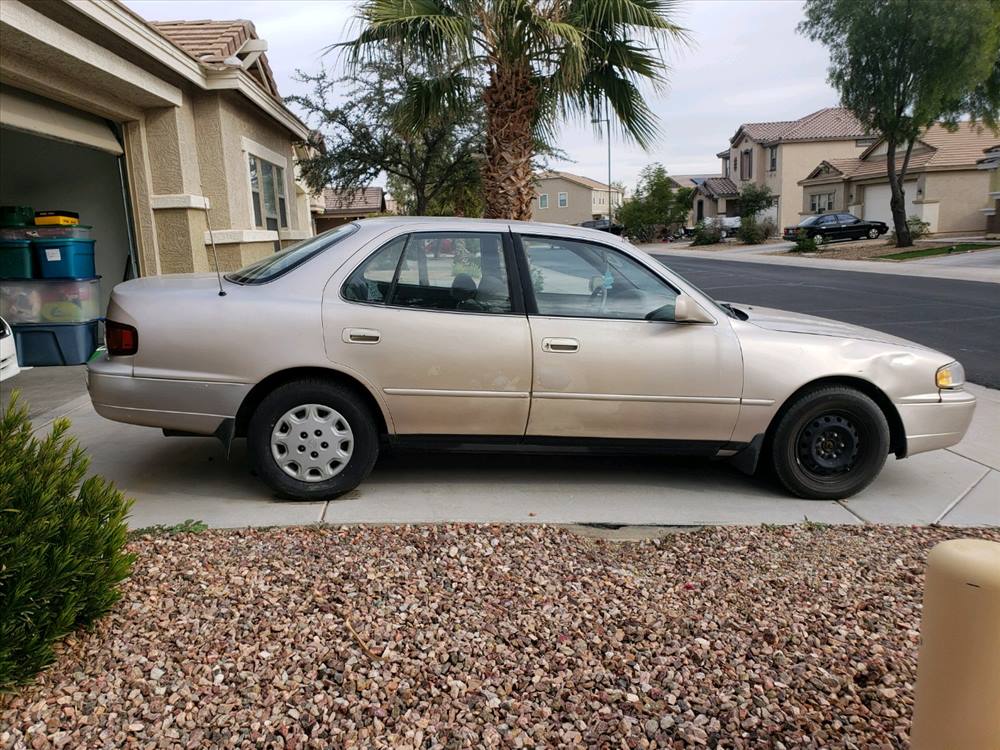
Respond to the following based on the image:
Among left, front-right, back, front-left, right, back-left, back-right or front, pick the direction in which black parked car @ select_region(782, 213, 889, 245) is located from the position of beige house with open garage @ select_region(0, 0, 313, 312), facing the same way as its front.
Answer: left

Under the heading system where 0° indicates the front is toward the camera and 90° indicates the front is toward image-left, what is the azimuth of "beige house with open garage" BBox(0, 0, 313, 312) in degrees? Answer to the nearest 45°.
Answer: approximately 315°

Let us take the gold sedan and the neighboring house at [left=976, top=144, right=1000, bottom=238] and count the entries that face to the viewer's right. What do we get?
1

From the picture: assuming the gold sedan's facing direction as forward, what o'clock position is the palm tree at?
The palm tree is roughly at 9 o'clock from the gold sedan.

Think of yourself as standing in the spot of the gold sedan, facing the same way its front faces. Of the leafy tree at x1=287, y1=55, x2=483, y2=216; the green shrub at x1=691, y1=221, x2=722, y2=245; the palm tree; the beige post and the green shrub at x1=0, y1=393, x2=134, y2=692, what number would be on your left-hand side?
3

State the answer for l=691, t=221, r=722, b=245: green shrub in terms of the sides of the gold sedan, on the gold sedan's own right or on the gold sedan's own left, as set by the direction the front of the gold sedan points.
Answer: on the gold sedan's own left

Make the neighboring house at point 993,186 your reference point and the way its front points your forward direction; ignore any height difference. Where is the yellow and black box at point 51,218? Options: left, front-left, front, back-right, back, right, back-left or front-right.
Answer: front-left

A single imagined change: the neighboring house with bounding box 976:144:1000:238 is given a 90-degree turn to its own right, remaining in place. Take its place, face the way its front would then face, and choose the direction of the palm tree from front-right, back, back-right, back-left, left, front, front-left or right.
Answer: back-left

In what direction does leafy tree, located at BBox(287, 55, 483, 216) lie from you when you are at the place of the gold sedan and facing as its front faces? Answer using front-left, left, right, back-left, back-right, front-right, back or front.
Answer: left

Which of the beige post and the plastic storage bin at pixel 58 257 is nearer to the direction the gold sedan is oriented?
the beige post

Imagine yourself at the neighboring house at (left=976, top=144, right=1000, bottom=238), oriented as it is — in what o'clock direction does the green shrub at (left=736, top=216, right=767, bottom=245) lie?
The green shrub is roughly at 2 o'clock from the neighboring house.

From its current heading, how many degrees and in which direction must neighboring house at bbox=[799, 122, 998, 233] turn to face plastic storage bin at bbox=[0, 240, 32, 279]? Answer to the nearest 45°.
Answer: approximately 45° to its left

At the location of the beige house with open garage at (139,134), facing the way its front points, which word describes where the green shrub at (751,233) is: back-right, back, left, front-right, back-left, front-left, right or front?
left

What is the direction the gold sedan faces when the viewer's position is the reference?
facing to the right of the viewer

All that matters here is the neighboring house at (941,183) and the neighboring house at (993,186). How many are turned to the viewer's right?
0

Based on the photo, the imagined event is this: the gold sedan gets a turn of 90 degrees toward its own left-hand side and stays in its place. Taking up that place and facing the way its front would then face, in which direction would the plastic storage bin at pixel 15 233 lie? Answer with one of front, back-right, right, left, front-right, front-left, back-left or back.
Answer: front-left

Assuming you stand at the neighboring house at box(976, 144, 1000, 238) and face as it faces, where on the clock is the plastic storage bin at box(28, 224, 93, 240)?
The plastic storage bin is roughly at 11 o'clock from the neighboring house.
